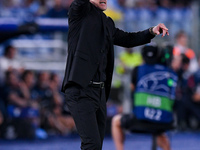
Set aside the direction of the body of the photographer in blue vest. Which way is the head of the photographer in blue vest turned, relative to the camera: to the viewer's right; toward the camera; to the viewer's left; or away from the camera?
away from the camera

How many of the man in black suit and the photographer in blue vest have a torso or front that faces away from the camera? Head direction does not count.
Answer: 1

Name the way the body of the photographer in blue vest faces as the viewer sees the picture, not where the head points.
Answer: away from the camera

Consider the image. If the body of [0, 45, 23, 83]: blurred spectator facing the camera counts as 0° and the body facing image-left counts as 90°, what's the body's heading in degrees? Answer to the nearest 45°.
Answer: approximately 315°

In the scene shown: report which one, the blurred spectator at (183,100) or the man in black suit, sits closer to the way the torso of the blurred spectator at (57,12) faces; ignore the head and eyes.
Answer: the man in black suit

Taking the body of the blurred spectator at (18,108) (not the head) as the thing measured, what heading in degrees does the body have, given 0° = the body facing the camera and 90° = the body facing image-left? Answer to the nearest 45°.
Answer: approximately 315°
